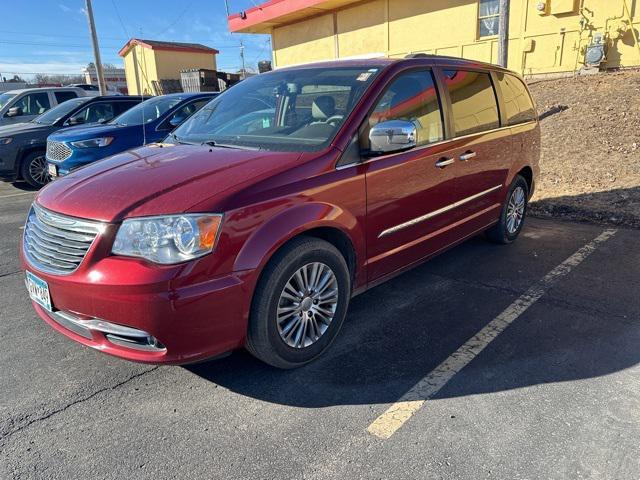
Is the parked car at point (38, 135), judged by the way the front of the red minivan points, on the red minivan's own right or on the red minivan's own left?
on the red minivan's own right

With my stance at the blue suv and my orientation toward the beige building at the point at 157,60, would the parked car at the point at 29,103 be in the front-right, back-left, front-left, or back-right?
front-left

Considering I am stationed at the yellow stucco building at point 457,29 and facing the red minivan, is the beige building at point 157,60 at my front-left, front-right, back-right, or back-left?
back-right

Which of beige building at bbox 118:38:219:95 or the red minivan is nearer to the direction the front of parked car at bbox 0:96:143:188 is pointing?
the red minivan

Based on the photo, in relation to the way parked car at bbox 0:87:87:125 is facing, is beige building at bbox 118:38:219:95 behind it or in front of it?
behind

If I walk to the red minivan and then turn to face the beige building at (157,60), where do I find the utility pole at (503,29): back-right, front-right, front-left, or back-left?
front-right

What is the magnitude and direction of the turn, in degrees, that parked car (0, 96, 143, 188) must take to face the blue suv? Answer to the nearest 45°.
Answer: approximately 90° to its left

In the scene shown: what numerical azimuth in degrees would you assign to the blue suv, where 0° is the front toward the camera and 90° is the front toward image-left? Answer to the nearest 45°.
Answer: approximately 45°

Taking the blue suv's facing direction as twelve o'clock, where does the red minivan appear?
The red minivan is roughly at 10 o'clock from the blue suv.

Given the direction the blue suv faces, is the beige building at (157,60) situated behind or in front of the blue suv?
behind

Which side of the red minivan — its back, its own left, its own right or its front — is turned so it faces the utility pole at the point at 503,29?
back

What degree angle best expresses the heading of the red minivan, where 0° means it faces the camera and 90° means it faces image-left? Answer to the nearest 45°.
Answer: approximately 45°

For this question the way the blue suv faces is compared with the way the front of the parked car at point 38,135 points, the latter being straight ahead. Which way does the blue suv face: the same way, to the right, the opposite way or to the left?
the same way

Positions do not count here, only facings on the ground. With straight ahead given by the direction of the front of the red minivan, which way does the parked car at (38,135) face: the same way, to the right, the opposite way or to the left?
the same way

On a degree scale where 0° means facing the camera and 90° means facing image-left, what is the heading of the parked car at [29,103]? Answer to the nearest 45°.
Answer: approximately 45°

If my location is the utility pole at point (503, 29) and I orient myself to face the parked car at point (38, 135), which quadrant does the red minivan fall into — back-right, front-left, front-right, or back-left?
front-left

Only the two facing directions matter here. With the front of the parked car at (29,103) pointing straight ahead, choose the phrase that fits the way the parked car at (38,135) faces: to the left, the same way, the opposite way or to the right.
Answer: the same way

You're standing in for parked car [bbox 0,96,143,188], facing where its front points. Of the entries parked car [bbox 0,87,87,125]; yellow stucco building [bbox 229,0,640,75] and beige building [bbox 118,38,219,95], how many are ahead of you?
0
